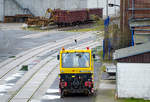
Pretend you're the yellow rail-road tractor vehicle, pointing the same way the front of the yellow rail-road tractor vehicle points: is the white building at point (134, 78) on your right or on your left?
on your left

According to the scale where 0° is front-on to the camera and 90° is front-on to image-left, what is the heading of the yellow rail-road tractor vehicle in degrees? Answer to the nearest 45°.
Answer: approximately 0°

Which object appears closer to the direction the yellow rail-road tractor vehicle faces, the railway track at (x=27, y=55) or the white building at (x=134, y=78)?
the white building
